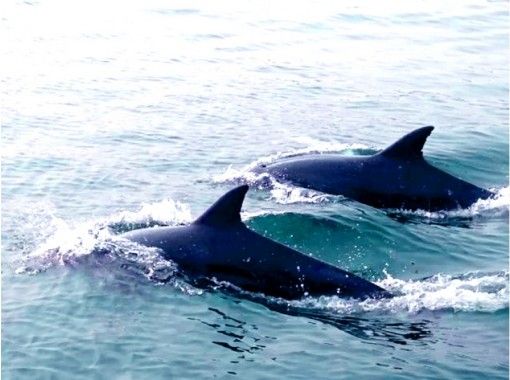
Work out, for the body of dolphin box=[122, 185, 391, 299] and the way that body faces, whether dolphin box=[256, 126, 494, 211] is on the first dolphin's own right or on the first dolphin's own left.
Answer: on the first dolphin's own right

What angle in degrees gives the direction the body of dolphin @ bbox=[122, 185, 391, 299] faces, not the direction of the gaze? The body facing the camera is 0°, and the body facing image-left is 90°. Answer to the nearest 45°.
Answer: approximately 90°

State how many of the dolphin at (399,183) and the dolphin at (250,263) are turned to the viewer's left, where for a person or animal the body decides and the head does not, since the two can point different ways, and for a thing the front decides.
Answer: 2

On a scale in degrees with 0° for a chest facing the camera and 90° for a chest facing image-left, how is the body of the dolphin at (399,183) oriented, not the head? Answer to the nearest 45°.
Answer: approximately 90°

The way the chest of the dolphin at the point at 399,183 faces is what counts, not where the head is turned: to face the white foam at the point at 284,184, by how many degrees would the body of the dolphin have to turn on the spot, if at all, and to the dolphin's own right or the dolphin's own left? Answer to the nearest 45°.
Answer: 0° — it already faces it

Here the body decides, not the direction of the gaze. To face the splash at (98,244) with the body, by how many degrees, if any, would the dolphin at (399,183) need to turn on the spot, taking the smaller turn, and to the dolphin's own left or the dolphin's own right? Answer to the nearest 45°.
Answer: approximately 45° to the dolphin's own left

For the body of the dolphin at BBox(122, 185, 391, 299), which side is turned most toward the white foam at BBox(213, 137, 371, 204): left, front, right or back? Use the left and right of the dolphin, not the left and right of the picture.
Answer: right

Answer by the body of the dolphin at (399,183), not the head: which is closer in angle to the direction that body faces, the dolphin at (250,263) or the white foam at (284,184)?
the white foam

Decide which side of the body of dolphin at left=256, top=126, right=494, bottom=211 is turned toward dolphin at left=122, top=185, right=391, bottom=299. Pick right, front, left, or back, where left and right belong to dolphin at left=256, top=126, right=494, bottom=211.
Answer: left
